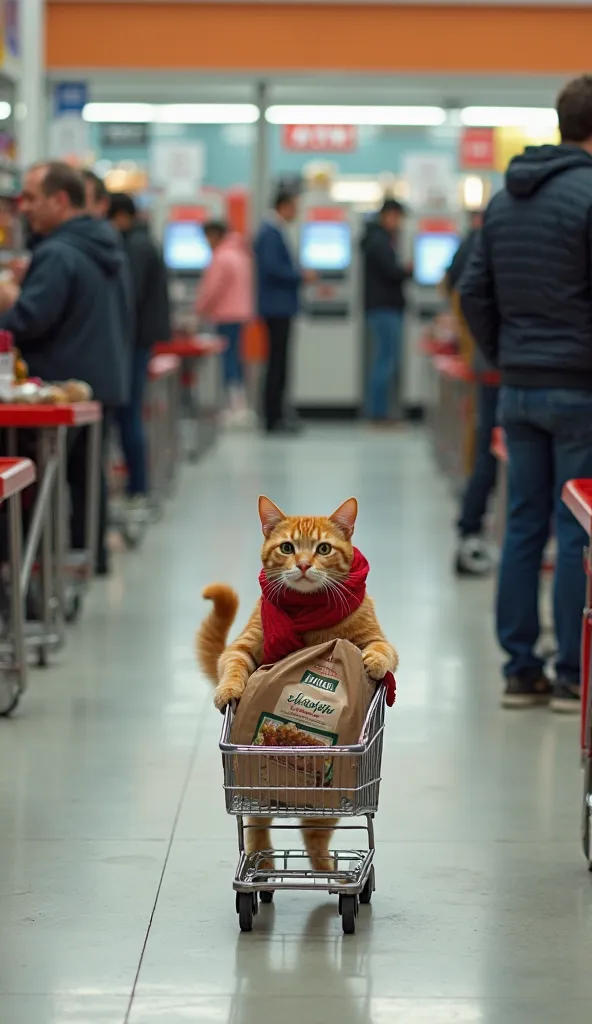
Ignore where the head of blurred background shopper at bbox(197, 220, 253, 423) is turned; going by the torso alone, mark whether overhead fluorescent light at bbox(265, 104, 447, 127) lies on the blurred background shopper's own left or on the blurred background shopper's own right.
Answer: on the blurred background shopper's own right

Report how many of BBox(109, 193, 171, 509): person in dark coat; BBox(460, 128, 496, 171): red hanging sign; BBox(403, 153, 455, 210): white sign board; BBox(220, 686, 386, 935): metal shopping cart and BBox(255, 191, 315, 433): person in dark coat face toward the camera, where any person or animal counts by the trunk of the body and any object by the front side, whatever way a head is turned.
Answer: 3

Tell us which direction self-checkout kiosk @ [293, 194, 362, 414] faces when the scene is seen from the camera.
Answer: facing the viewer

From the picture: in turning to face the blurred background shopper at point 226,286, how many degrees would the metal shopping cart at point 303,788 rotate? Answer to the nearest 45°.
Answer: approximately 180°

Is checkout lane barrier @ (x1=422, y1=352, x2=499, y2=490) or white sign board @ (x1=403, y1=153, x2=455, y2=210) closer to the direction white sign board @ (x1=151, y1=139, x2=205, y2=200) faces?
the checkout lane barrier

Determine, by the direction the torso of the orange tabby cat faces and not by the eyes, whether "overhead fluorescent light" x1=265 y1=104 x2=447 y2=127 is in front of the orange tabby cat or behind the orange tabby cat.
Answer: behind

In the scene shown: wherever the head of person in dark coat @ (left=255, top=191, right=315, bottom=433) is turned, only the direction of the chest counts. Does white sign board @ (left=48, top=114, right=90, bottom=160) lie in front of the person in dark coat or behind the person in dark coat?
behind

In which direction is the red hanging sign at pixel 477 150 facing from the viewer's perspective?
toward the camera

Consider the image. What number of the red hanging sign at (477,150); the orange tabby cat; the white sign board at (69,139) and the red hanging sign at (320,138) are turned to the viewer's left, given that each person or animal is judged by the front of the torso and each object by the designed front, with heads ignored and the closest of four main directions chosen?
0

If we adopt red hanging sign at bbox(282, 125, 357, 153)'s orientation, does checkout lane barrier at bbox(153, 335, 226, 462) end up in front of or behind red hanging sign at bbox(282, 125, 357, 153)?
in front

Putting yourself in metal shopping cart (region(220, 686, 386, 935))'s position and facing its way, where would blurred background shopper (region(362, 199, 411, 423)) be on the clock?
The blurred background shopper is roughly at 6 o'clock from the metal shopping cart.

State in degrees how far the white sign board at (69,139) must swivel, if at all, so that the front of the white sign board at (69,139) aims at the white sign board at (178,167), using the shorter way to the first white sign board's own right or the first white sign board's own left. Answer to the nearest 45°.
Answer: approximately 90° to the first white sign board's own left

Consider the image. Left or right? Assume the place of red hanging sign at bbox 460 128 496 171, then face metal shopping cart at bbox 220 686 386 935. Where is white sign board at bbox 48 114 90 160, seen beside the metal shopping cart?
right

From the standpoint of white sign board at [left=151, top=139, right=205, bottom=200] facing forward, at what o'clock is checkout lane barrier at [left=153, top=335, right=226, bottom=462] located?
The checkout lane barrier is roughly at 12 o'clock from the white sign board.
